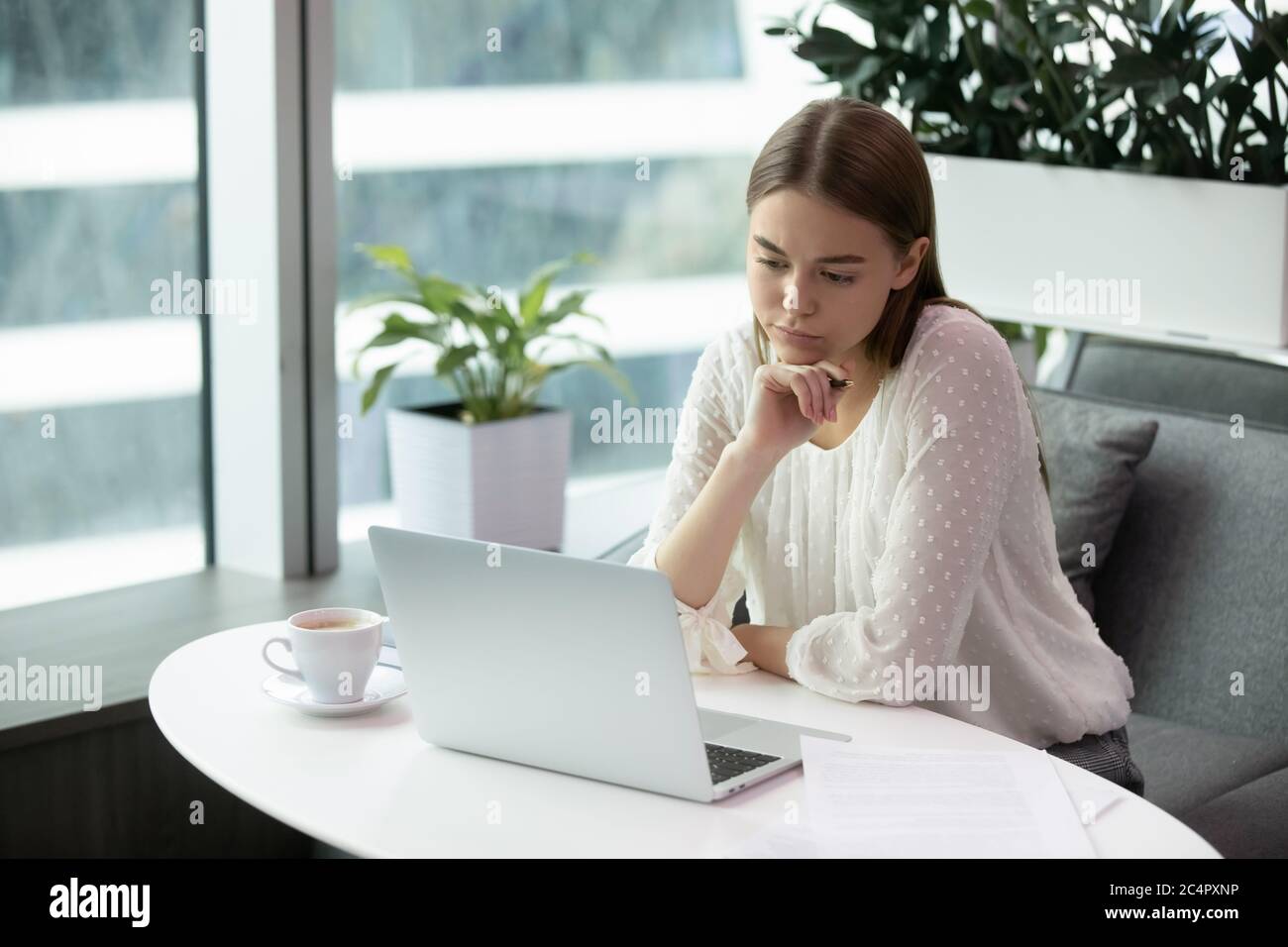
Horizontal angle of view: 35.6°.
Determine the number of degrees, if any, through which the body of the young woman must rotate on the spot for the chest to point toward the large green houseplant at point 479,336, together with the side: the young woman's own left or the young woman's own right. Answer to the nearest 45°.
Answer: approximately 90° to the young woman's own right

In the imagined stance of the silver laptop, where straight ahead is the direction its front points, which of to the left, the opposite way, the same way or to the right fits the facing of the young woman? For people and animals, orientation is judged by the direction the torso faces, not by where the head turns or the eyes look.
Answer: the opposite way

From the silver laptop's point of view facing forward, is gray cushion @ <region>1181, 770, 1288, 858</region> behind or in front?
in front

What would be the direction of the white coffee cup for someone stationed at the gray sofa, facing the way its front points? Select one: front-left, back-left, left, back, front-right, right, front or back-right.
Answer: front

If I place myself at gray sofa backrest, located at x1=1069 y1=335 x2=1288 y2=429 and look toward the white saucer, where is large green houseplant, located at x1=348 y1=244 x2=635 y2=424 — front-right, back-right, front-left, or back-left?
front-right

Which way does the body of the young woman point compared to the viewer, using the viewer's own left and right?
facing the viewer and to the left of the viewer

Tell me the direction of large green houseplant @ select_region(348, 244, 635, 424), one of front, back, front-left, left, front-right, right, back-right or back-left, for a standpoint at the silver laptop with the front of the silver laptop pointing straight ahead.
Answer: front-left

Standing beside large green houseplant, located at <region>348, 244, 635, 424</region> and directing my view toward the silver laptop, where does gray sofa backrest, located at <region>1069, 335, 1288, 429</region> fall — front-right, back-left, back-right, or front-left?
front-left

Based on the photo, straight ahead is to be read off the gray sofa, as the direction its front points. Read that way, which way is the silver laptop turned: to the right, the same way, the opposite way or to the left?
the opposite way

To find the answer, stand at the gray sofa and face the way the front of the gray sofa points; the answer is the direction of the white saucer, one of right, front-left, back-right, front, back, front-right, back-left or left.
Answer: front

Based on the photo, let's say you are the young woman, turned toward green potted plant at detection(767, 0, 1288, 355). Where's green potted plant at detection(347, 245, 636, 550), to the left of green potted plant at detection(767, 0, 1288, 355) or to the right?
left

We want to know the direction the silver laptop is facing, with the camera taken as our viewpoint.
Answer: facing away from the viewer and to the right of the viewer

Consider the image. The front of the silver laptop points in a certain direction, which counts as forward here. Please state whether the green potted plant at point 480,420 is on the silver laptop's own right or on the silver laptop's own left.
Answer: on the silver laptop's own left

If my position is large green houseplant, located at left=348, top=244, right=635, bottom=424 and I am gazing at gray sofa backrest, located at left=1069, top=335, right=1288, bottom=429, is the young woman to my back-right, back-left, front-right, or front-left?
front-right

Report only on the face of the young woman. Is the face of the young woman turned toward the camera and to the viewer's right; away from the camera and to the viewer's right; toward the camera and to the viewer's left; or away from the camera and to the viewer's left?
toward the camera and to the viewer's left
